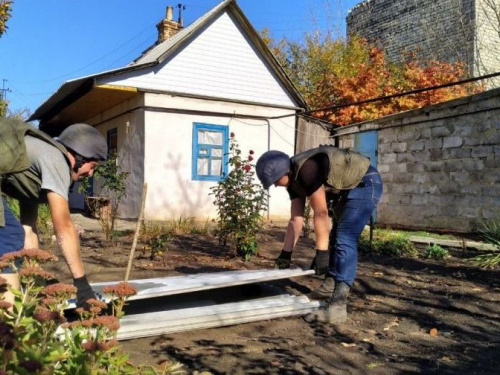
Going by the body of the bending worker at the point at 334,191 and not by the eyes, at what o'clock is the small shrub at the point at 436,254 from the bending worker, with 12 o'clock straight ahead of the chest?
The small shrub is roughly at 4 o'clock from the bending worker.

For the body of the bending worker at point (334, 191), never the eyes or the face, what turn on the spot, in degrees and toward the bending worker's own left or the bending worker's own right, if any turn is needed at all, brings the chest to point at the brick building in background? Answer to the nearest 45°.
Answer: approximately 90° to the bending worker's own right

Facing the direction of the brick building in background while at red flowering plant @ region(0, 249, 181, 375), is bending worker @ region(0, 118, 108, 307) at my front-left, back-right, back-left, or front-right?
front-left

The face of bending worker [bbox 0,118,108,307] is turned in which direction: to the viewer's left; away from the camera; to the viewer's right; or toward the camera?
to the viewer's right

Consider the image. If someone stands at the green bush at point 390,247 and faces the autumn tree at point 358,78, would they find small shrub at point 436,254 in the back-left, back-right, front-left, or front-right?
back-right

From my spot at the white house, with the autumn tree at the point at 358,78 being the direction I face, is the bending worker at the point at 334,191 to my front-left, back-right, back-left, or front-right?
back-right

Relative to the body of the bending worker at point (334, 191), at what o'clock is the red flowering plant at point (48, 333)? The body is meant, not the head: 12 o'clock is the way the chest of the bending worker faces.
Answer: The red flowering plant is roughly at 10 o'clock from the bending worker.

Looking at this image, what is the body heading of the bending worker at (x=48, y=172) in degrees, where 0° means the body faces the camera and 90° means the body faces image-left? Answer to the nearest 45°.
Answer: approximately 270°

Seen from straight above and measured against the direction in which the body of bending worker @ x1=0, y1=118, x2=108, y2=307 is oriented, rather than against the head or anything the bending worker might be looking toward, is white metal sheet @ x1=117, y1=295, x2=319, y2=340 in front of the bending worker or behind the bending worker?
in front

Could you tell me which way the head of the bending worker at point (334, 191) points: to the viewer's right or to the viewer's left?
to the viewer's left

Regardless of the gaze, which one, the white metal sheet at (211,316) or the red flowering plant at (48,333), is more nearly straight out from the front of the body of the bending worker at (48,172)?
the white metal sheet

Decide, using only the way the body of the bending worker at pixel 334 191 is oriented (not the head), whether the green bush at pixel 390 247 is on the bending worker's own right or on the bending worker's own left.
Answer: on the bending worker's own right

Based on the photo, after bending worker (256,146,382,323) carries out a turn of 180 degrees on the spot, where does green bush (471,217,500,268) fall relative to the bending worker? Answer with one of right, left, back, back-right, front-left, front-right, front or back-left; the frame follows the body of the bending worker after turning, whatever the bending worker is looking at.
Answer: front-left

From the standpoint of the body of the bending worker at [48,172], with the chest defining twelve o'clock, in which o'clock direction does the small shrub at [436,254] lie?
The small shrub is roughly at 11 o'clock from the bending worker.

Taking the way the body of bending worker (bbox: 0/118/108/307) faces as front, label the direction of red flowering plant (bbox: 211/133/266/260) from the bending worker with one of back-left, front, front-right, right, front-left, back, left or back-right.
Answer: front-left

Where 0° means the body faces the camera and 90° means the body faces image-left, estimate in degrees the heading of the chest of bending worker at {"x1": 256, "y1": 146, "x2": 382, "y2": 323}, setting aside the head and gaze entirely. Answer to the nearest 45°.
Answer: approximately 90°

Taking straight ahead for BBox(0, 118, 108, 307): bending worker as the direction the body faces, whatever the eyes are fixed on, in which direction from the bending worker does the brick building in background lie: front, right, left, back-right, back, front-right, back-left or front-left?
front-left

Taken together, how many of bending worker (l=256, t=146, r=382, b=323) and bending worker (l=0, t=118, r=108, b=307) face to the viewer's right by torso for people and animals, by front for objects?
1

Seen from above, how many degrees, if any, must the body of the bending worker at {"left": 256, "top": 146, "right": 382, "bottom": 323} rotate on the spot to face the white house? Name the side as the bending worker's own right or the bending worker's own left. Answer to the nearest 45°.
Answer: approximately 45° to the bending worker's own right

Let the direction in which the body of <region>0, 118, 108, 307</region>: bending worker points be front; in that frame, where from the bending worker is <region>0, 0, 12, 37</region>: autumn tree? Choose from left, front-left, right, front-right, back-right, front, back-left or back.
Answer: left
